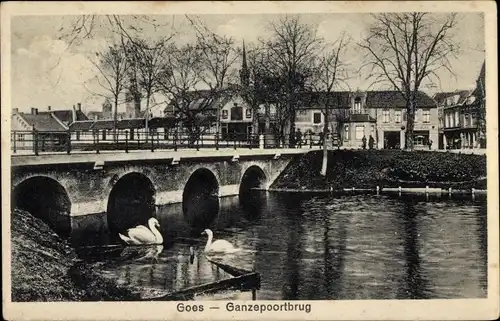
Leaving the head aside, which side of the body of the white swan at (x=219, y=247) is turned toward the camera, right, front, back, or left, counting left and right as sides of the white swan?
left
